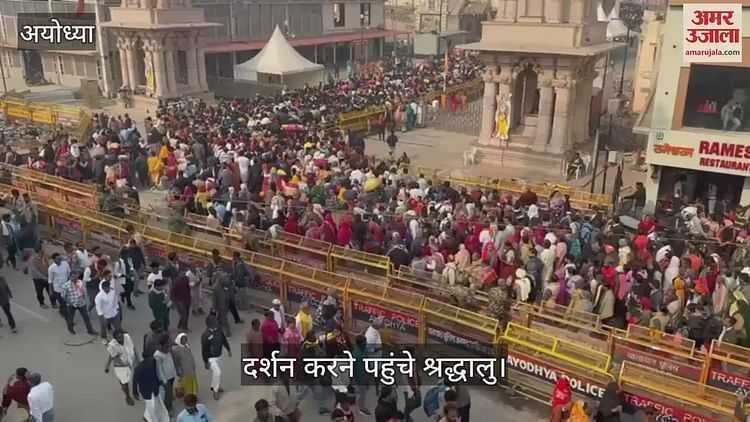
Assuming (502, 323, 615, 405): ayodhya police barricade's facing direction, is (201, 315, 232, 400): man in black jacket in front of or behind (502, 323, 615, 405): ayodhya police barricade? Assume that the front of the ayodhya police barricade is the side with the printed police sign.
in front

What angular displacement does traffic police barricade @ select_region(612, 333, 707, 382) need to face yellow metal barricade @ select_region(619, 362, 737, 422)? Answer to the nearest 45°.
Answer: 0° — it already faces it

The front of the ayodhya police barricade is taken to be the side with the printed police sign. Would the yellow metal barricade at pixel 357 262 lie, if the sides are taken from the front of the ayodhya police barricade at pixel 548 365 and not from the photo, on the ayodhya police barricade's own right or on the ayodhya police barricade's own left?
on the ayodhya police barricade's own right

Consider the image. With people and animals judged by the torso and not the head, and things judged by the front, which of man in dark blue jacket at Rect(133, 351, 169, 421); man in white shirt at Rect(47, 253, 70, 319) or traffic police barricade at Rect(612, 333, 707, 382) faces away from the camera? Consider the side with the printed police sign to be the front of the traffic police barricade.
the man in dark blue jacket

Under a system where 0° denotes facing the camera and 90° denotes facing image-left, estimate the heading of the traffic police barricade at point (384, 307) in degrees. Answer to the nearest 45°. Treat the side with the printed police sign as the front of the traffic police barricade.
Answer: approximately 45°

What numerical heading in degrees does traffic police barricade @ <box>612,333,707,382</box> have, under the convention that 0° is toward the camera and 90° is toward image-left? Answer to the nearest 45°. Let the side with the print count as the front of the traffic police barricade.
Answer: approximately 45°

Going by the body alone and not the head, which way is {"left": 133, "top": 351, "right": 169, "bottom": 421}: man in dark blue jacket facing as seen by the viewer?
away from the camera

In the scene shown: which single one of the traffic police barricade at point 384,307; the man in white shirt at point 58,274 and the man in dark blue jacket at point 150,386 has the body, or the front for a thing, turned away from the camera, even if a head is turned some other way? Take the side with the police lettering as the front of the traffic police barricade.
the man in dark blue jacket

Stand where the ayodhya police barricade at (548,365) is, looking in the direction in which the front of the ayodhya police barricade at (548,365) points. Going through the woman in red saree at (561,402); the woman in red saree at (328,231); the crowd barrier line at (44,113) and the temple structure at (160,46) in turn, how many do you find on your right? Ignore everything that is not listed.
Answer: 3

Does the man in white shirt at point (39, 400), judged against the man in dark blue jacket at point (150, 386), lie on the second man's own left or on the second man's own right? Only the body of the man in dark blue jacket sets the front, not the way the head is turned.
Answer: on the second man's own left

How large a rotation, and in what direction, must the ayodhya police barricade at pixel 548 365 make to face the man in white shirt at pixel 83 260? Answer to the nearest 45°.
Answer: approximately 45° to its right

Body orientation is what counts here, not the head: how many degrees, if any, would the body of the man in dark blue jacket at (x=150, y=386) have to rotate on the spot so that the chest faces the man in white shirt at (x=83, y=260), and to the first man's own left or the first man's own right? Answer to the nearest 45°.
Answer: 0° — they already face them
